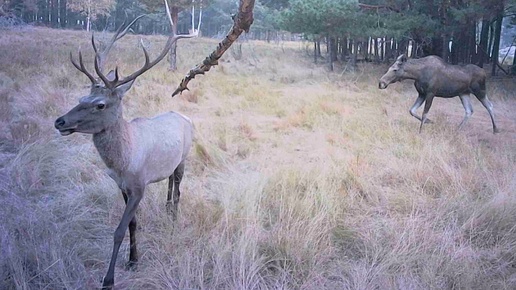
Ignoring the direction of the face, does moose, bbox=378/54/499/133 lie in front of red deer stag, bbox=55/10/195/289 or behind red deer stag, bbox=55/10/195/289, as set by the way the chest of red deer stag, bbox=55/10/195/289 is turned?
behind

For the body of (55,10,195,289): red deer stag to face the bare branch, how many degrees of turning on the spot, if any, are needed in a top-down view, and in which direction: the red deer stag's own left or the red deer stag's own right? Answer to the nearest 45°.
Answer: approximately 45° to the red deer stag's own left

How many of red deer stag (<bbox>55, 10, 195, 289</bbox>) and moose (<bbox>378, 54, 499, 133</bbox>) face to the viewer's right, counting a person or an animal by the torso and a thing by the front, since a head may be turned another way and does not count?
0

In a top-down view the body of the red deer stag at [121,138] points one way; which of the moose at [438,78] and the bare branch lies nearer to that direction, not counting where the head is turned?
the bare branch

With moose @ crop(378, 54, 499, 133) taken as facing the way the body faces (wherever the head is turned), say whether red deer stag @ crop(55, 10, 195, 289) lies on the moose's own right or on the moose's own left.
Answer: on the moose's own left

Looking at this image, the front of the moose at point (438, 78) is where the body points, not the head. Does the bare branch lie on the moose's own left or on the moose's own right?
on the moose's own left

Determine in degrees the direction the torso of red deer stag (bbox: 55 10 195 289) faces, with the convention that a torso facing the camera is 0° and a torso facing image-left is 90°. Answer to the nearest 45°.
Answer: approximately 45°

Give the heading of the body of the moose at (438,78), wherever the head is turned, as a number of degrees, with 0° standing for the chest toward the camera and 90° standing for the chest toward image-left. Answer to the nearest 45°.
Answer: approximately 90°
